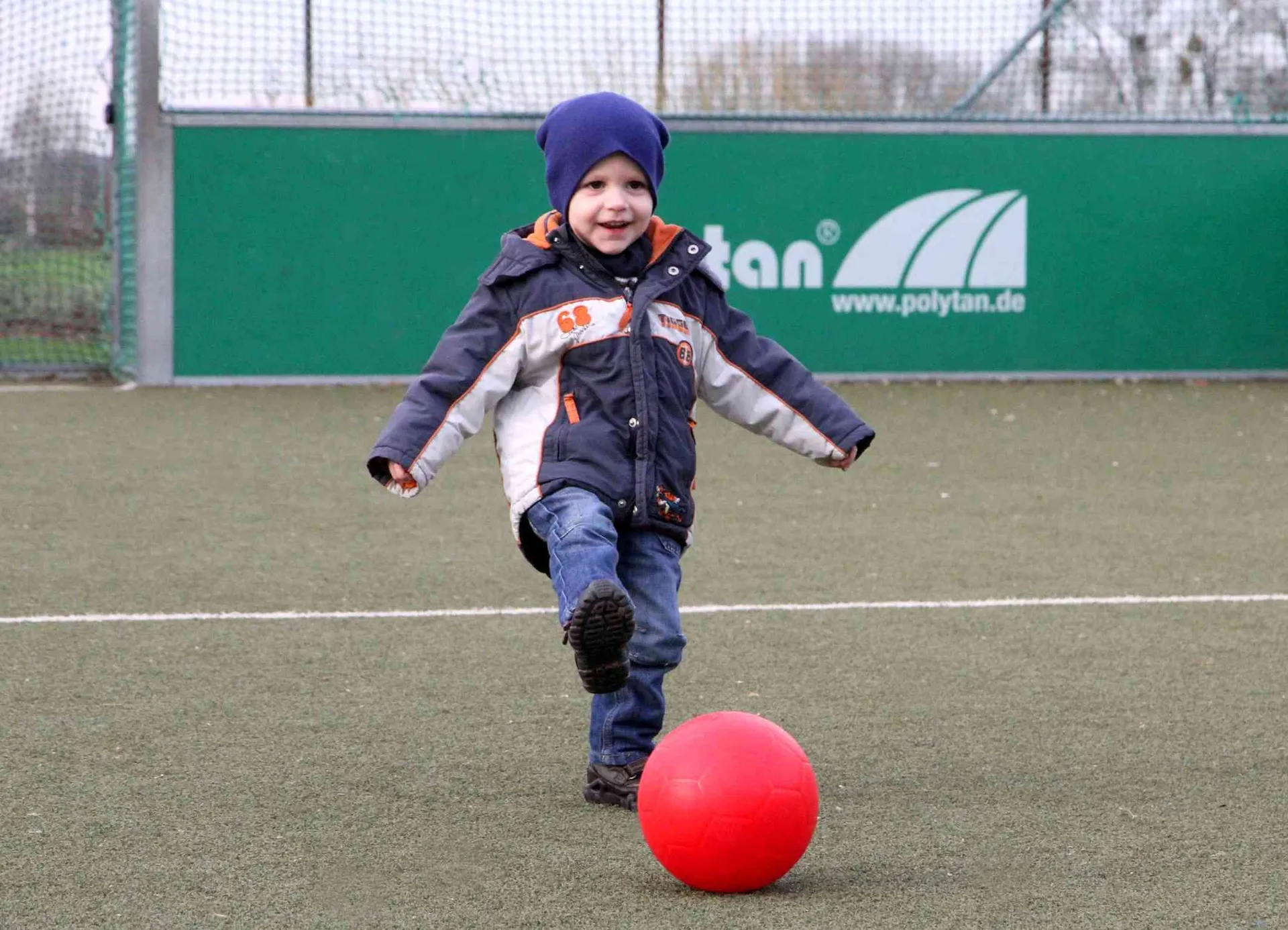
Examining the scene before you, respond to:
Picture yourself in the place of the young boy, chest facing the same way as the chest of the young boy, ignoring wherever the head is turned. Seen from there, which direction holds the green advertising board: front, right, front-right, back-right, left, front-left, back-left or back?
back

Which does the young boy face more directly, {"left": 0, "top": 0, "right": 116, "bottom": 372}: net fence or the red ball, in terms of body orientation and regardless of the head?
the red ball

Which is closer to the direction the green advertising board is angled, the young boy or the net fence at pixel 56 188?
the young boy

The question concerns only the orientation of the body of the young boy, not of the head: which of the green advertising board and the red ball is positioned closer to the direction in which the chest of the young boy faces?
the red ball

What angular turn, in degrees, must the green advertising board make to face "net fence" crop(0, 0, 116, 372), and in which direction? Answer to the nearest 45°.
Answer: approximately 90° to its right

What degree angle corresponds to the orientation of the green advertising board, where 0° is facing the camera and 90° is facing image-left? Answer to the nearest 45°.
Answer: approximately 0°

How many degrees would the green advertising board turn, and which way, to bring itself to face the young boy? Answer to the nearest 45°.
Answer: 0° — it already faces them

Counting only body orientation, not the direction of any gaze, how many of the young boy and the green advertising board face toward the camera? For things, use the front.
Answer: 2

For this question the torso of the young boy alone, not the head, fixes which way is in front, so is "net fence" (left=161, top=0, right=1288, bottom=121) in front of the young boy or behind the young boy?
behind
